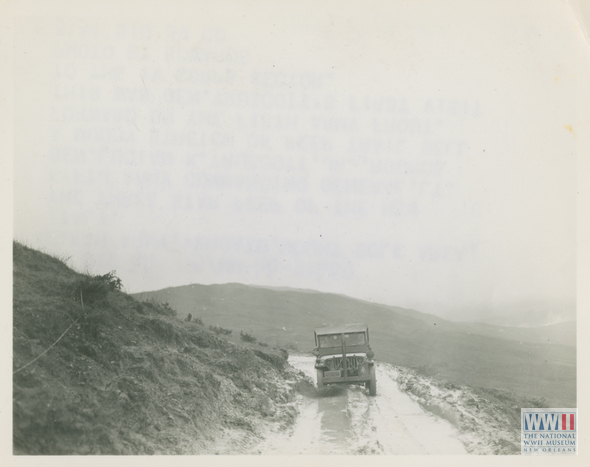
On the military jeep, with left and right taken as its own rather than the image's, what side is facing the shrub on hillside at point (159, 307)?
right

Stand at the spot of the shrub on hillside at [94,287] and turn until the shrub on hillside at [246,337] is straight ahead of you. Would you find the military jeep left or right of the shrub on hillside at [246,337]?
right

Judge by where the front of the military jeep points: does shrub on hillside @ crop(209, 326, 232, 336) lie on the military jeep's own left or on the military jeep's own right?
on the military jeep's own right

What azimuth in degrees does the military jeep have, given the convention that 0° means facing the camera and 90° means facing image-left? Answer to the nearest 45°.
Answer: approximately 0°

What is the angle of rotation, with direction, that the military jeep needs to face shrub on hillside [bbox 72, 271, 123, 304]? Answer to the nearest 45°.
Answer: approximately 45° to its right

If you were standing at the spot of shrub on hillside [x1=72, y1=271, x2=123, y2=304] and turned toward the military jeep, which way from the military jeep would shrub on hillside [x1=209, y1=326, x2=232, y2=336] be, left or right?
left
